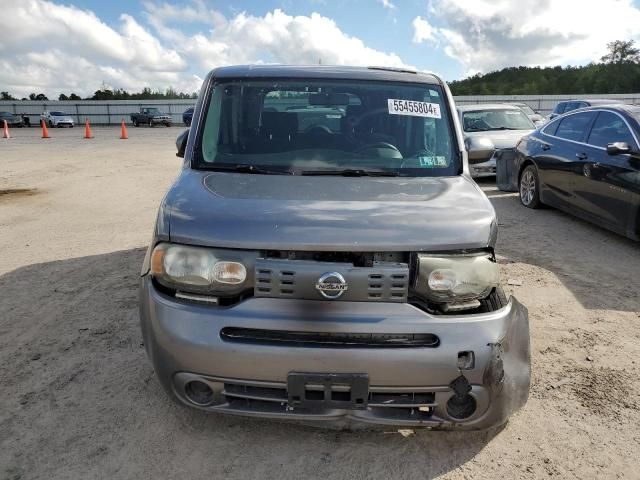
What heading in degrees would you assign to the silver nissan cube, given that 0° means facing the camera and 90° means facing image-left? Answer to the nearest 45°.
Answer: approximately 0°

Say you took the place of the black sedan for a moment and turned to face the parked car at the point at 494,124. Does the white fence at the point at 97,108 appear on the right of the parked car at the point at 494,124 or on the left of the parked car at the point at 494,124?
left

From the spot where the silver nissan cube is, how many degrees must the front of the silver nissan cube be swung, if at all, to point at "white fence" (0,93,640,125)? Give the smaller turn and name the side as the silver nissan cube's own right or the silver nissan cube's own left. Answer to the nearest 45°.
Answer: approximately 135° to the silver nissan cube's own right

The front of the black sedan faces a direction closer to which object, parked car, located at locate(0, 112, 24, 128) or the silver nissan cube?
the silver nissan cube

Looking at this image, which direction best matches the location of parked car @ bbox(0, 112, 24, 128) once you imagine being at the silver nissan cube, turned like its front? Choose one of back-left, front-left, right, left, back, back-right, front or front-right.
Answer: back-right

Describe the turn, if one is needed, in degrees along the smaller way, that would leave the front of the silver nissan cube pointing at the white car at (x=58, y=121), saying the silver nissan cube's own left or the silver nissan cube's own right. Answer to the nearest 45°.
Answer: approximately 135° to the silver nissan cube's own right
